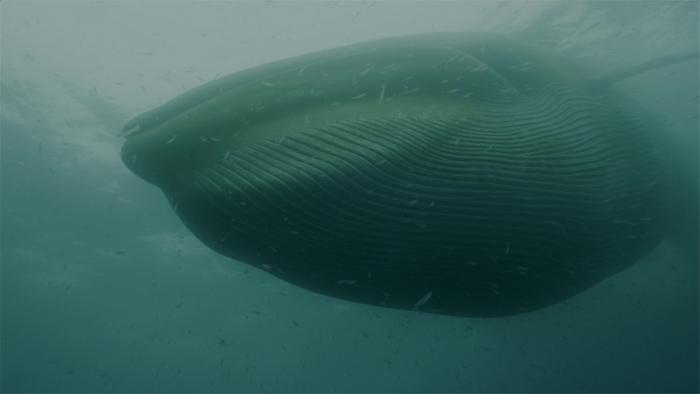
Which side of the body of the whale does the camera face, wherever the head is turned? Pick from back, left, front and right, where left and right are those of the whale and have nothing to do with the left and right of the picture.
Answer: left
